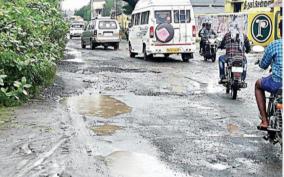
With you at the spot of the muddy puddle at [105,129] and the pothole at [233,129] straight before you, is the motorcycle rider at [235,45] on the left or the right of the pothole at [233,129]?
left

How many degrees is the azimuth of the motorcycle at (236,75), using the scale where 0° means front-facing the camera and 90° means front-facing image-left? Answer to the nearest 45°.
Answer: approximately 180°

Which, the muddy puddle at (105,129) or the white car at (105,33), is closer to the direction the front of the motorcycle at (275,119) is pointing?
the white car

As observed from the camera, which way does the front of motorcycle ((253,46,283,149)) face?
facing away from the viewer

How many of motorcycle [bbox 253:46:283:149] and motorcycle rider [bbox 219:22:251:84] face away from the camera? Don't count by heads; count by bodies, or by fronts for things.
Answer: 2

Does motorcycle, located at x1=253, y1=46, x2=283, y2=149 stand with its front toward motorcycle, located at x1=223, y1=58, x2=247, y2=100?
yes

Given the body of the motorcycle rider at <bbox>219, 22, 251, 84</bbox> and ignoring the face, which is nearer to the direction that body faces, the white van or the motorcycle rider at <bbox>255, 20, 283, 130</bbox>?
the white van

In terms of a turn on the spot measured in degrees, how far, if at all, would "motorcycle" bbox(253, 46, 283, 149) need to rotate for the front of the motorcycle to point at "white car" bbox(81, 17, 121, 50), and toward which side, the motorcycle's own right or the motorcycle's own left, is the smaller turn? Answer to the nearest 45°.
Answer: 0° — it already faces it

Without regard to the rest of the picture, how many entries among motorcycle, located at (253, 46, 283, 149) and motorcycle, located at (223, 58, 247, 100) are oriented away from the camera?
2

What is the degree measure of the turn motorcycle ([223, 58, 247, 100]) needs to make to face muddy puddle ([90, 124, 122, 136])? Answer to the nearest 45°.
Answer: approximately 135° to its left

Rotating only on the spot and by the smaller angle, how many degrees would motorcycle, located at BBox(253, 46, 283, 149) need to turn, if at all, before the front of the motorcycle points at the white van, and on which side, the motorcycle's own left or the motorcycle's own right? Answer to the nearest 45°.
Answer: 0° — it already faces it

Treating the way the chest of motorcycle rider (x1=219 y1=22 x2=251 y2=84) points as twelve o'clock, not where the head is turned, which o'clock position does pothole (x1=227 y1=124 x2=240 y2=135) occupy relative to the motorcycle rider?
The pothole is roughly at 6 o'clock from the motorcycle rider.

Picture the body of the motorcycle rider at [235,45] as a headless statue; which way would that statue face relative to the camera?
away from the camera
